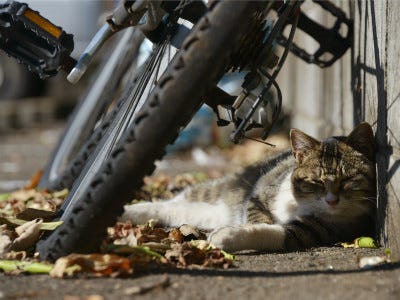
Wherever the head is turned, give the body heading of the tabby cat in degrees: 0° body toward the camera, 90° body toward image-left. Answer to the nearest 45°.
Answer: approximately 315°

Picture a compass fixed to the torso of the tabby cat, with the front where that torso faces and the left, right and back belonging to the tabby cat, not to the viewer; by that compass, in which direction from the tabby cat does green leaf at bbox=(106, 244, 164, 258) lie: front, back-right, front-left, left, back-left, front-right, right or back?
right

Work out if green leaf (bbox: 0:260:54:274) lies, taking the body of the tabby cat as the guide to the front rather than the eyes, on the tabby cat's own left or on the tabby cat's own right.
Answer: on the tabby cat's own right

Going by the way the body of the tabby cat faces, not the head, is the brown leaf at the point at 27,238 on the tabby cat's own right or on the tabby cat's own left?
on the tabby cat's own right
